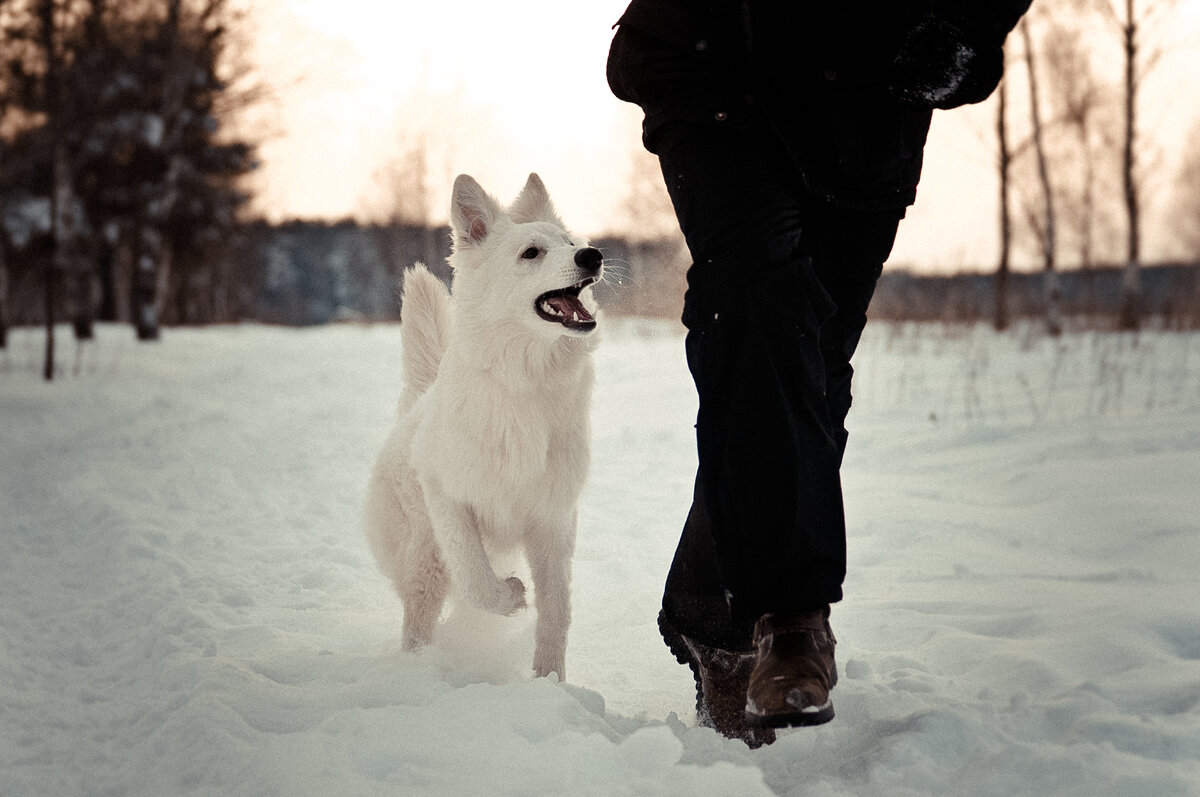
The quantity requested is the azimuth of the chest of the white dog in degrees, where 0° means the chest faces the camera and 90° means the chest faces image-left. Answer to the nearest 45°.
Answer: approximately 315°
